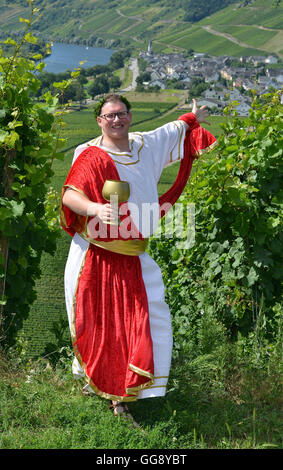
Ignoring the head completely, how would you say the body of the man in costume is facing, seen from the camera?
toward the camera

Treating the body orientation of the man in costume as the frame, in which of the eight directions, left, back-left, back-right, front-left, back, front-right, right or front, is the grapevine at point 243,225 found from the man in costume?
back-left
